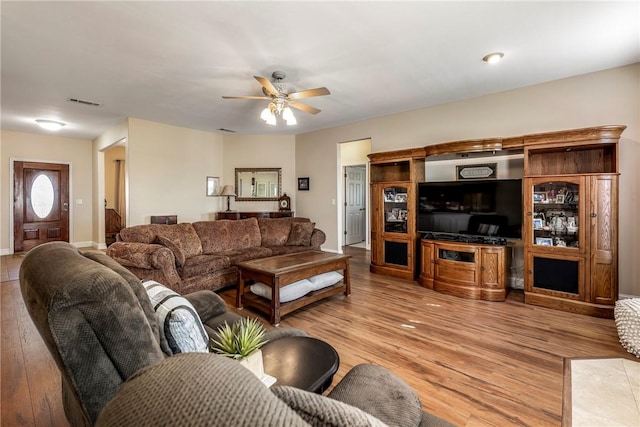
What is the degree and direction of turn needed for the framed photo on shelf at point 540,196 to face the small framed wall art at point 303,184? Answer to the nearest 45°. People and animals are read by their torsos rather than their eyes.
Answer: approximately 90° to its right

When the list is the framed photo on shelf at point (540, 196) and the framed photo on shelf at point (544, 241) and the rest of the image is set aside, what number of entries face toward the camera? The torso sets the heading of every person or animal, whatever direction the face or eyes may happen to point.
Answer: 2

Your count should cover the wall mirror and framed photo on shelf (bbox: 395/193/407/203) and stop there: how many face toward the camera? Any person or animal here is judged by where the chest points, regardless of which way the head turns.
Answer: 2

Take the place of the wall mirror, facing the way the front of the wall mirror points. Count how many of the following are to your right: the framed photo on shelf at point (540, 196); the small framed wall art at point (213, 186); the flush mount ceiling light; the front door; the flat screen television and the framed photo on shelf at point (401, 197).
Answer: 3

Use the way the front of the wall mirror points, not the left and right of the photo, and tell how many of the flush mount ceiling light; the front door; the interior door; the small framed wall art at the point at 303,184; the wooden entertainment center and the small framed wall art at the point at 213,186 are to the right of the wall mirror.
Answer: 3

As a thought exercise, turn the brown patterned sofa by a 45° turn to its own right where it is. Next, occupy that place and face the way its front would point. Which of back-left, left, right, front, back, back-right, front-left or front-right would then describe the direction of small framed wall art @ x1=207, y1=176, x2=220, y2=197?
back

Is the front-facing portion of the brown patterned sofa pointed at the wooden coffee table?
yes

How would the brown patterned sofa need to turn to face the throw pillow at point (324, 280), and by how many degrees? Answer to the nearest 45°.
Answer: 0° — it already faces it

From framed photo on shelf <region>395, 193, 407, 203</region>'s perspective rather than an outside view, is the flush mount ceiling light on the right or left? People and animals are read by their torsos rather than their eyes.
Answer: on its right

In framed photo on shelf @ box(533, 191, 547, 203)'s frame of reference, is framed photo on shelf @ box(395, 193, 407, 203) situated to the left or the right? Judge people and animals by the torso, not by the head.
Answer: on its right

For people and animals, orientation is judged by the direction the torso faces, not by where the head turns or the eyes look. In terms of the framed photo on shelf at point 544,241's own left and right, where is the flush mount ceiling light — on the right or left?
on its right

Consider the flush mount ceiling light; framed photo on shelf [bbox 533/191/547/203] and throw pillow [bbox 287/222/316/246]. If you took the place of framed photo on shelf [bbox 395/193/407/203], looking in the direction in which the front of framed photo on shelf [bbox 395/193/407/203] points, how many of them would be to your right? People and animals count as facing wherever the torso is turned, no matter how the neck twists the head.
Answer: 2
